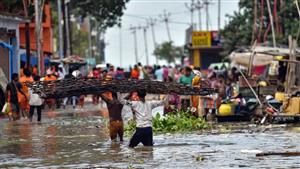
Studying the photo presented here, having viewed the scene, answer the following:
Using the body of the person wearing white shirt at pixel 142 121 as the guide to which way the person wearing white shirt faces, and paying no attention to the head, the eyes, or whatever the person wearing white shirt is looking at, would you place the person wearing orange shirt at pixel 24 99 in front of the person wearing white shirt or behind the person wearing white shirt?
in front

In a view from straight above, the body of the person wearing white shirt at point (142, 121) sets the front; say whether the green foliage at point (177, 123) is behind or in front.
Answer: in front

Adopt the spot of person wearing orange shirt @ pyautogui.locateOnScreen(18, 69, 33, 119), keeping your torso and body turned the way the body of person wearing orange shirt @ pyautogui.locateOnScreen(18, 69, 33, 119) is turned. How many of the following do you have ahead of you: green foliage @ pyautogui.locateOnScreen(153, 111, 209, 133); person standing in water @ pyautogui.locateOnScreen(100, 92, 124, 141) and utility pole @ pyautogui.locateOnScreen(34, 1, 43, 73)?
1

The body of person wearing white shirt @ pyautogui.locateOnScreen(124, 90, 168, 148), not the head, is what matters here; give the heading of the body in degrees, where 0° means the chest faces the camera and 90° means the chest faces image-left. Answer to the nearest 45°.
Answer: approximately 180°

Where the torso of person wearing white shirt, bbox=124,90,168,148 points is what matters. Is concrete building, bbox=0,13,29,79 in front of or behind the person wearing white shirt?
in front
